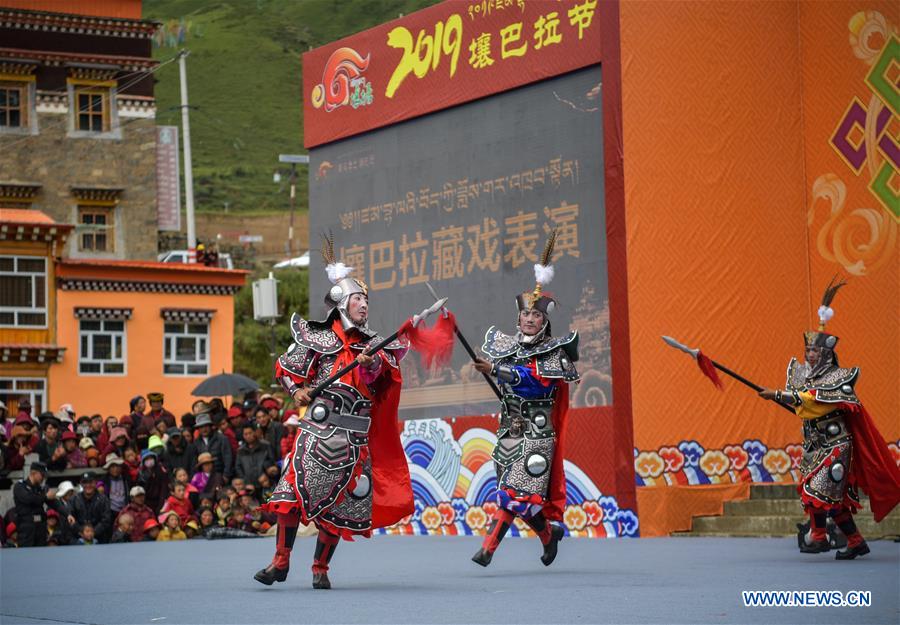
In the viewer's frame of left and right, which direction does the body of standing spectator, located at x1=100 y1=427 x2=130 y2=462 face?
facing the viewer and to the right of the viewer

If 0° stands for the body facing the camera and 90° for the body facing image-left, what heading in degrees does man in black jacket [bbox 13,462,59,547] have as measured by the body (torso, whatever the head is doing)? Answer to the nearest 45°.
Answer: approximately 315°

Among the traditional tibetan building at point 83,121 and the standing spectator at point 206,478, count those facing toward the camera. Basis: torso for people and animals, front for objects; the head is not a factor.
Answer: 2

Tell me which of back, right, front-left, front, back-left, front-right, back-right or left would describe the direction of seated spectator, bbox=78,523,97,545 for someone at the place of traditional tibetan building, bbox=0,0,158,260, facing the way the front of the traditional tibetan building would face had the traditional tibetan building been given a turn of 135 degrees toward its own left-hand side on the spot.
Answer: back-right

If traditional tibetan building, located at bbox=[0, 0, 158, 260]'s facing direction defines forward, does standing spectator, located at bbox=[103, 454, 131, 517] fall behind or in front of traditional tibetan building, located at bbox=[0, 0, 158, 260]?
in front

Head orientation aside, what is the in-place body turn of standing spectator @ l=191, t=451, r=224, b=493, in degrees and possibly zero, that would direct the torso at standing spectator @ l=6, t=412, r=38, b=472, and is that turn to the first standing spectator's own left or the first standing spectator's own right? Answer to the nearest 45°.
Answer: approximately 90° to the first standing spectator's own right

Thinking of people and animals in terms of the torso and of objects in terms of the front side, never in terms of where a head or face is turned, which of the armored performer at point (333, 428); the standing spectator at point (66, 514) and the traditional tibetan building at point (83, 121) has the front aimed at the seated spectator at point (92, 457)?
the traditional tibetan building

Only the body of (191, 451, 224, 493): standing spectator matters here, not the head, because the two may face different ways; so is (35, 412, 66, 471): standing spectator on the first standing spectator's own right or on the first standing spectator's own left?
on the first standing spectator's own right

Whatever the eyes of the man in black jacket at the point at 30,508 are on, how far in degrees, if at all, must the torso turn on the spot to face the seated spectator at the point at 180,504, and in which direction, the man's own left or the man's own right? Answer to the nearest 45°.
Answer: approximately 45° to the man's own left
